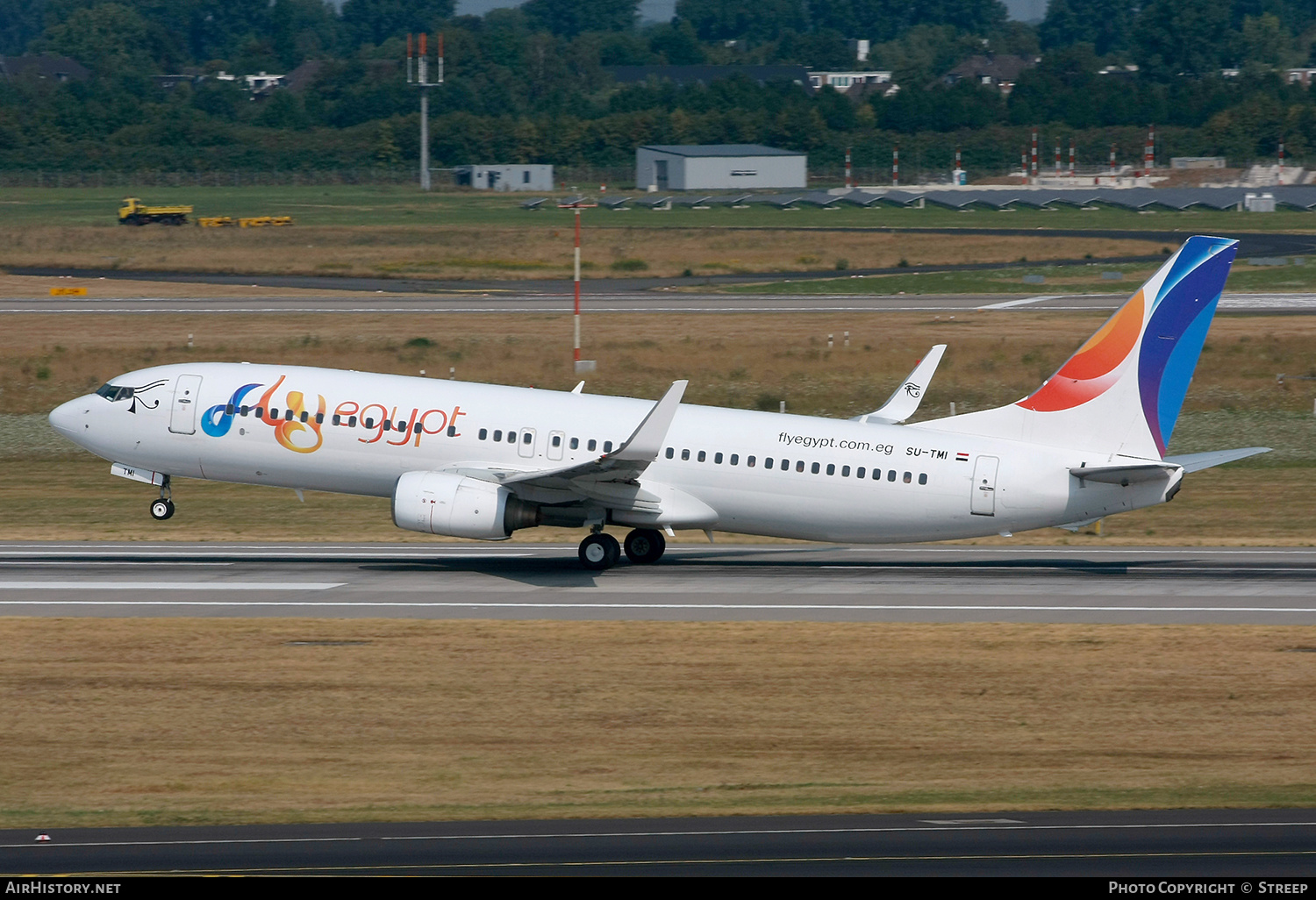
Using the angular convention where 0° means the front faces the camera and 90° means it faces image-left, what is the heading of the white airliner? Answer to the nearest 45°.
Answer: approximately 90°
